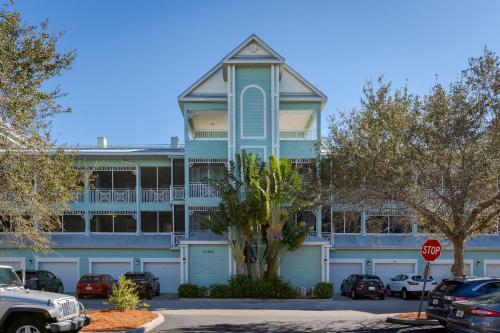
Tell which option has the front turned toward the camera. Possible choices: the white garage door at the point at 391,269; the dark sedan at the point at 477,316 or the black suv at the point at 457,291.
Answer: the white garage door

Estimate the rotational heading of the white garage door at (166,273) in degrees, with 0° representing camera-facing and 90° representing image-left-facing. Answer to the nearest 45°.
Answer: approximately 0°

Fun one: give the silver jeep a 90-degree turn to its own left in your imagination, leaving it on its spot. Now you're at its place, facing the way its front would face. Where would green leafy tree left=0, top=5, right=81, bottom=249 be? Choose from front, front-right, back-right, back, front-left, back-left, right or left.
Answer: front-left

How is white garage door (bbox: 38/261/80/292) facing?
toward the camera

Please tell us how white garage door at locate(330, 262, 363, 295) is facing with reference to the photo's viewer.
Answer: facing the viewer

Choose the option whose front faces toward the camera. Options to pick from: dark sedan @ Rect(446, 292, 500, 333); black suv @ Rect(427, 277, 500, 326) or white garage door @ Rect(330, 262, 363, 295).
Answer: the white garage door
